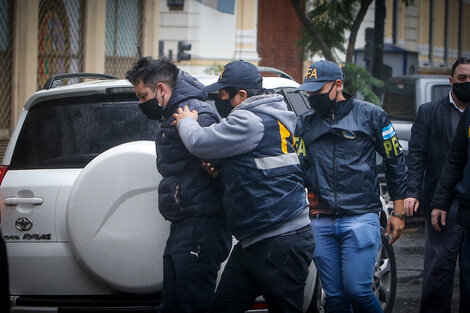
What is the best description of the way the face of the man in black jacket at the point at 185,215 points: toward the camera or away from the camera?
toward the camera

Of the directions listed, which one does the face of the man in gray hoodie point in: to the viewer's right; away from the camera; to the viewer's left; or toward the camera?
to the viewer's left

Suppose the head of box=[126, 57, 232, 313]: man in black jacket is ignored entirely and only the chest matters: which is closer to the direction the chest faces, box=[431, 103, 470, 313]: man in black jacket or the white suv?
the white suv

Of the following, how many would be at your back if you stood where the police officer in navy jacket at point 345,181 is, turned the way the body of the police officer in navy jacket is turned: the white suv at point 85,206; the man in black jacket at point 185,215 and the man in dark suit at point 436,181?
1

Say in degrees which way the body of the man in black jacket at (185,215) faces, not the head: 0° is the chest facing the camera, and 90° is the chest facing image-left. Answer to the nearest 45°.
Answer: approximately 90°

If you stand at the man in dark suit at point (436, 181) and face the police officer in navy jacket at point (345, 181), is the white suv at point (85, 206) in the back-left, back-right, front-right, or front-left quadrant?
front-right

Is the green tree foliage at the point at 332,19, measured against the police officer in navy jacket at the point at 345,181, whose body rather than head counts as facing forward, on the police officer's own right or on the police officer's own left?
on the police officer's own right

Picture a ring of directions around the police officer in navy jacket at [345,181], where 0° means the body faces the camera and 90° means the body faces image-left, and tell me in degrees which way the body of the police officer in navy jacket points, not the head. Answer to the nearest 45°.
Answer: approximately 45°

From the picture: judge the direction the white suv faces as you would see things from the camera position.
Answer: facing away from the viewer and to the right of the viewer
